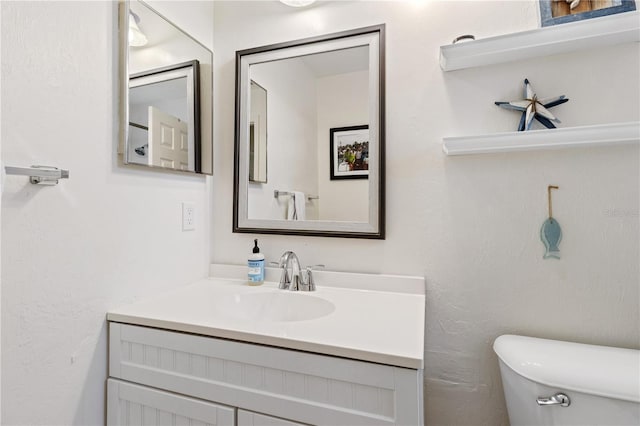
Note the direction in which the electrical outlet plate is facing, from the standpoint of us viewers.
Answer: facing the viewer and to the right of the viewer

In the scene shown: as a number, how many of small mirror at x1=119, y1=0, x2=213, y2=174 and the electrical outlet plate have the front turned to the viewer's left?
0

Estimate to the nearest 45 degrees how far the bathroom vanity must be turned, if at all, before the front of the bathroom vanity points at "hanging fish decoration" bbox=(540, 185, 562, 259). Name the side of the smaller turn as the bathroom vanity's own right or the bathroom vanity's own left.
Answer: approximately 135° to the bathroom vanity's own left

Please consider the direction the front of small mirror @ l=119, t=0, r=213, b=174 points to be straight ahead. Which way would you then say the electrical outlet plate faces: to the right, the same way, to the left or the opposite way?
the same way

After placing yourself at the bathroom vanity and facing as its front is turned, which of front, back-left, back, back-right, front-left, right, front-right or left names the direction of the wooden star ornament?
back-left

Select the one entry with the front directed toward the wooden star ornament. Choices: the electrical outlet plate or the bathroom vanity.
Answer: the electrical outlet plate

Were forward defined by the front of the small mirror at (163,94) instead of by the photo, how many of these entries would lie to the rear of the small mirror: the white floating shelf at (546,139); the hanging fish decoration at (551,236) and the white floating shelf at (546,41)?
0

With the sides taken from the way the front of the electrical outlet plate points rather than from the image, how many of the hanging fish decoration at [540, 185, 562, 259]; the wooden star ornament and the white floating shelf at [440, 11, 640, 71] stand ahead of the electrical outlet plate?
3

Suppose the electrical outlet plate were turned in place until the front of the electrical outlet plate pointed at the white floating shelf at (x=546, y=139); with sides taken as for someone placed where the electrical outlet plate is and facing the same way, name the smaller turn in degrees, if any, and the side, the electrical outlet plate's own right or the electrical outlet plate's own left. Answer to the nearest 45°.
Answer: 0° — it already faces it

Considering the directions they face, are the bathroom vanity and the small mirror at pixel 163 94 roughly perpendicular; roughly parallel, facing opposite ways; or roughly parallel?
roughly perpendicular

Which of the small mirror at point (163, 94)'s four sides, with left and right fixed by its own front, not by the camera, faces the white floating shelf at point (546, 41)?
front

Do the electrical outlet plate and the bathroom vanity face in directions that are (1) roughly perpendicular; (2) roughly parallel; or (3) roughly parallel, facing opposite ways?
roughly perpendicular

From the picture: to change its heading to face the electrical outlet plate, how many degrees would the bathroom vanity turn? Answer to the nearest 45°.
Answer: approximately 90° to its right

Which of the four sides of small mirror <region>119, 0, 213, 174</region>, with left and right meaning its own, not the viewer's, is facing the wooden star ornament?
front

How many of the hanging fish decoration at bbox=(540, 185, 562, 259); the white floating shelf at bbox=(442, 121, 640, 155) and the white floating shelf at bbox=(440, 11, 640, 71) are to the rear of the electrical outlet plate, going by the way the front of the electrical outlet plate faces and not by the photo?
0

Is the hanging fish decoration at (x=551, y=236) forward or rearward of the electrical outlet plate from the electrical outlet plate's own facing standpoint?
forward

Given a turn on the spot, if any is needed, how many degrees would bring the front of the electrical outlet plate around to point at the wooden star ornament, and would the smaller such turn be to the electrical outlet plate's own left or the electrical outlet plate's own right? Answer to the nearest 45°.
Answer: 0° — it already faces it
